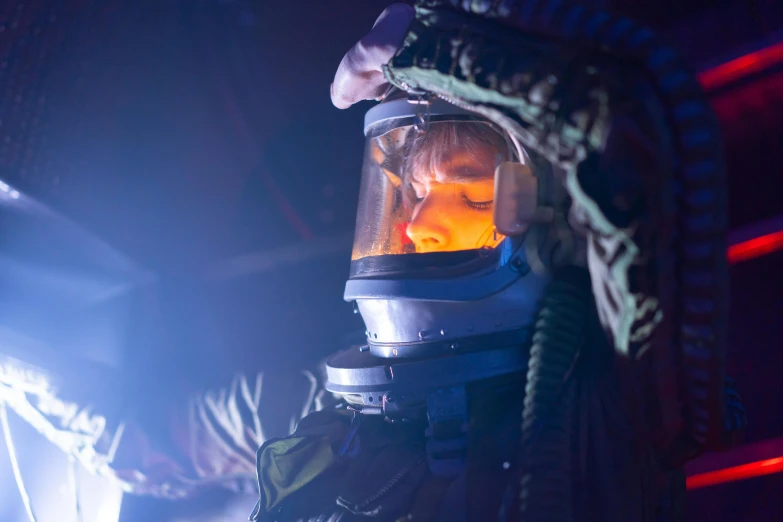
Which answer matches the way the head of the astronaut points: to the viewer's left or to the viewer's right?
to the viewer's left

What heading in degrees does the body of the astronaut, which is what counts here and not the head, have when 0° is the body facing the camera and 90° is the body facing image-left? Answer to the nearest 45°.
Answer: approximately 45°

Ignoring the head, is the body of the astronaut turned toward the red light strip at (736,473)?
no
